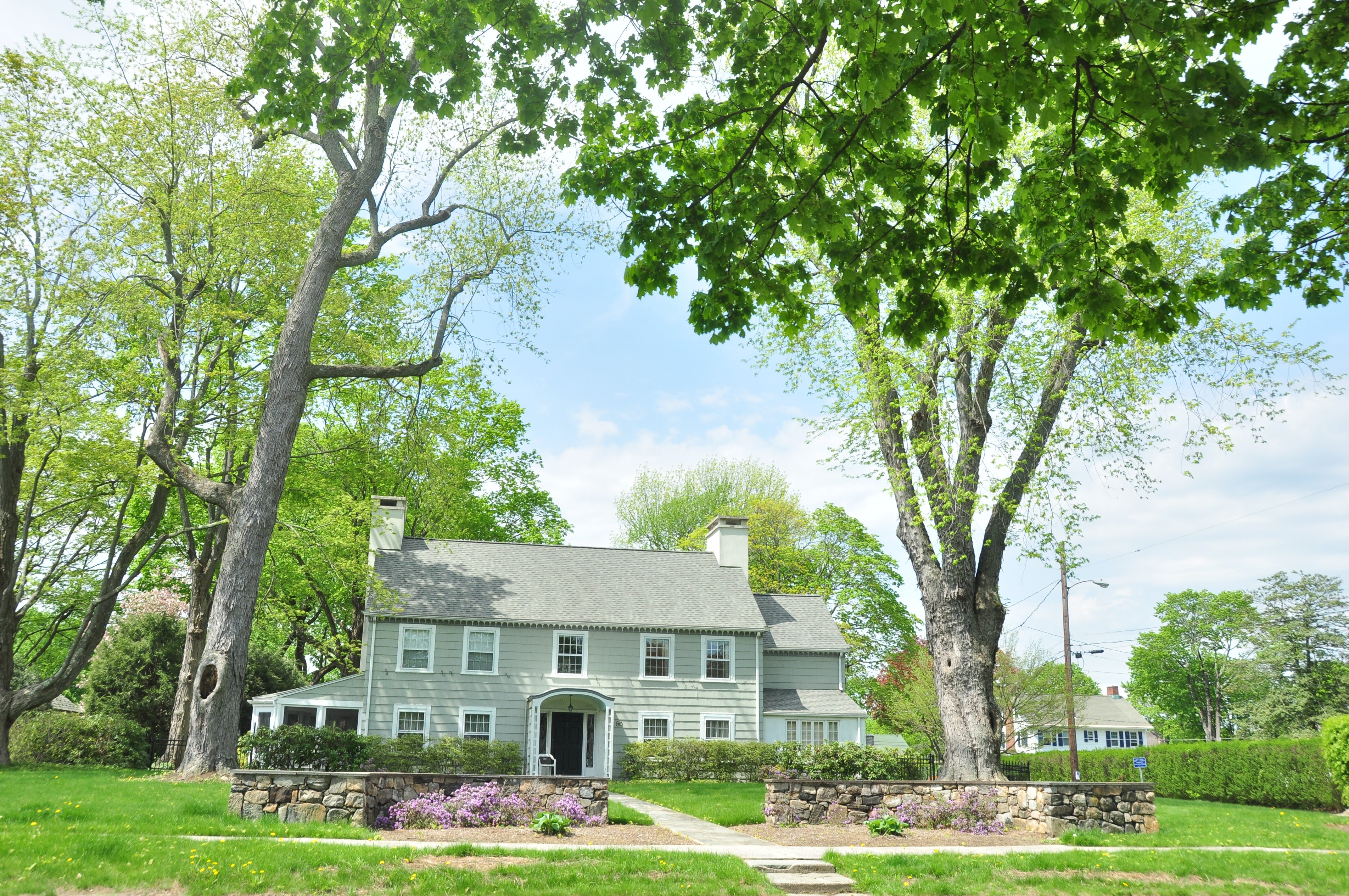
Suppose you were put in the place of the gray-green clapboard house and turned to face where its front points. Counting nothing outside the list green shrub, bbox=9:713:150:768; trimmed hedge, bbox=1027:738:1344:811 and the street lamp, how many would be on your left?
2

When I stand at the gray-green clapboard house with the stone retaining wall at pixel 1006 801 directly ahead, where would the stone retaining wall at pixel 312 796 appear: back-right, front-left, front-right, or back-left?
front-right

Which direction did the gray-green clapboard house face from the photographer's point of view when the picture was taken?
facing the viewer

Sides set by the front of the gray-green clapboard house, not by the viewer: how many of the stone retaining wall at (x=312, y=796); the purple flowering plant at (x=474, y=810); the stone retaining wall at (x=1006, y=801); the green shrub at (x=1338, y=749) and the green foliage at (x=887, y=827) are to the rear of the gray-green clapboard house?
0

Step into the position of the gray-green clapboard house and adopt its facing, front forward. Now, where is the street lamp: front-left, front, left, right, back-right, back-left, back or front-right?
left

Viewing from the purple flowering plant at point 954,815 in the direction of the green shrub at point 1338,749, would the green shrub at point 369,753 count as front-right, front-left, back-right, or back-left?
back-left

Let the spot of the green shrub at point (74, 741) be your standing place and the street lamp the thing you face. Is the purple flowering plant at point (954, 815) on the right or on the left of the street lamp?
right

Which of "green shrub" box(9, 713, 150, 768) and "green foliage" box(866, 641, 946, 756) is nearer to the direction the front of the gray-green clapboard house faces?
the green shrub

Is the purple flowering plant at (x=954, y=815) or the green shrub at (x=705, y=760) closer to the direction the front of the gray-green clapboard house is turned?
the purple flowering plant

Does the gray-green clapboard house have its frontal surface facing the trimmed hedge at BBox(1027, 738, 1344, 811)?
no

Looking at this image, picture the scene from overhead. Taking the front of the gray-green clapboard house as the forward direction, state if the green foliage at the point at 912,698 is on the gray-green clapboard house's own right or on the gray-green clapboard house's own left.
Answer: on the gray-green clapboard house's own left

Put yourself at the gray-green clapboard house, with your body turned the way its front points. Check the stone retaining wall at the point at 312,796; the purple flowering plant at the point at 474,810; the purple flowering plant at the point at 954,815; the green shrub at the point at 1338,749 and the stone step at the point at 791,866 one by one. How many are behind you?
0

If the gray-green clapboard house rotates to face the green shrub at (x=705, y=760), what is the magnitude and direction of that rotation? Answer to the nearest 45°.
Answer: approximately 90° to its left

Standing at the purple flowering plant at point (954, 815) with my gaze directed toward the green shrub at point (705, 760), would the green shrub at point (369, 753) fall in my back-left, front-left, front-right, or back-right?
front-left

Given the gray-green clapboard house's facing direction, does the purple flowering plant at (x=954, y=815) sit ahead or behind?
ahead

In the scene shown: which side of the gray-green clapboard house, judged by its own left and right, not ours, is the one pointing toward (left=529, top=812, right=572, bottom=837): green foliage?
front

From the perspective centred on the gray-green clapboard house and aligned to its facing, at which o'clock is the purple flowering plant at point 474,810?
The purple flowering plant is roughly at 12 o'clock from the gray-green clapboard house.
